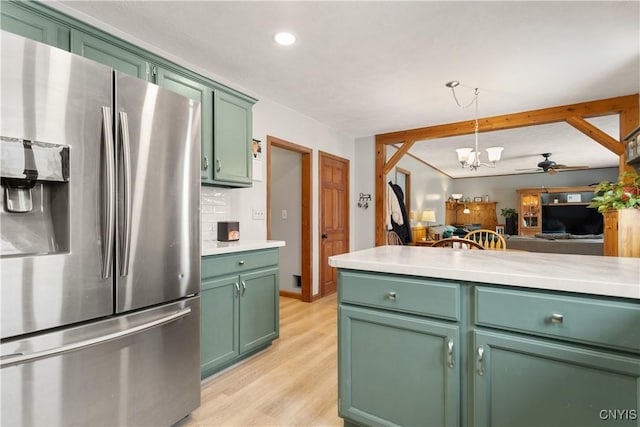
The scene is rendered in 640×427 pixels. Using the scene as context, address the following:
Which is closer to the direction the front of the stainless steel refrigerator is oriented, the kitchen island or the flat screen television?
the kitchen island

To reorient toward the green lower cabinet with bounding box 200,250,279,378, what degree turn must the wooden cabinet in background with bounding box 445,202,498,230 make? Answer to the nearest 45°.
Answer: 0° — it already faces it

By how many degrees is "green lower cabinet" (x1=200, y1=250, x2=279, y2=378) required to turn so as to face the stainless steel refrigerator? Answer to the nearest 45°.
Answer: approximately 90° to its right

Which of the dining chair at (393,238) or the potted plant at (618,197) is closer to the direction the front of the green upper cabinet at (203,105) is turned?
the potted plant

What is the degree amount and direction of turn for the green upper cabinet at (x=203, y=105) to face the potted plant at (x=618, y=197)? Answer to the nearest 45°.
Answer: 0° — it already faces it

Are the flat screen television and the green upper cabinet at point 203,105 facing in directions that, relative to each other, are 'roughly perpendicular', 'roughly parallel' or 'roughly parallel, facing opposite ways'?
roughly perpendicular

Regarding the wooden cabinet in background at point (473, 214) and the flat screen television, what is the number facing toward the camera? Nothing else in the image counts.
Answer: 2
